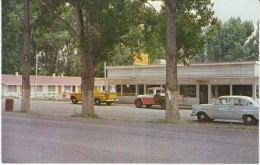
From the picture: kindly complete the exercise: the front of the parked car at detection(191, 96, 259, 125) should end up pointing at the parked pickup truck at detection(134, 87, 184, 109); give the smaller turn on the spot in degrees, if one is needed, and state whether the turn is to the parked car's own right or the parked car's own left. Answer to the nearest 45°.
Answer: approximately 45° to the parked car's own right

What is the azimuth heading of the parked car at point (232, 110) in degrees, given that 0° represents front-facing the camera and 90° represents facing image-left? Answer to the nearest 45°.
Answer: approximately 90°

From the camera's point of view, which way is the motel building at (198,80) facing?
toward the camera
